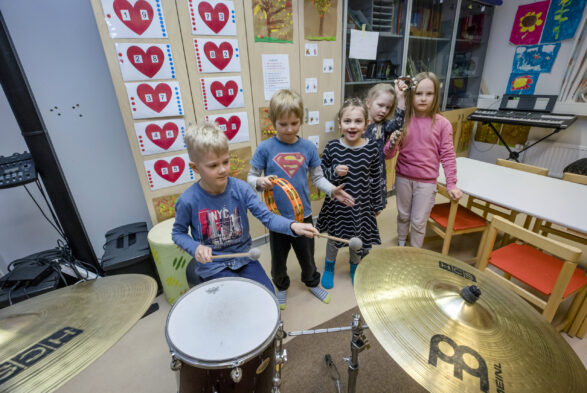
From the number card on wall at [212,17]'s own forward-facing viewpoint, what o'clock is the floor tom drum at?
The floor tom drum is roughly at 12 o'clock from the number card on wall.

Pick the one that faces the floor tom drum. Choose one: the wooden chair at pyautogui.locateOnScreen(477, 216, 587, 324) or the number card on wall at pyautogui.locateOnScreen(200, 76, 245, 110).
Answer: the number card on wall

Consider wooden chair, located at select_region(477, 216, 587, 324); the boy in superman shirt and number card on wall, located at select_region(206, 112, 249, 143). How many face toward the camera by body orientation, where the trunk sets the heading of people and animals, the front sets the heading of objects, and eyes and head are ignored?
2

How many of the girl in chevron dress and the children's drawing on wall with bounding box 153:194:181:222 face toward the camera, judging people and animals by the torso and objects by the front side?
2

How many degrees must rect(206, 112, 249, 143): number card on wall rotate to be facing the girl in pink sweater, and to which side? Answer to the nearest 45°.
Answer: approximately 45° to its left

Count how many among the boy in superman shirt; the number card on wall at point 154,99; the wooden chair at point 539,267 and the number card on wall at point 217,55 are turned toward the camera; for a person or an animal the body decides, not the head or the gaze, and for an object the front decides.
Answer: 3

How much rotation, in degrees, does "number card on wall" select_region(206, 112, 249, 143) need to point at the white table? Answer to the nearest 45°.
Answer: approximately 45° to its left

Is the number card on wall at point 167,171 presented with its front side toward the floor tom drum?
yes

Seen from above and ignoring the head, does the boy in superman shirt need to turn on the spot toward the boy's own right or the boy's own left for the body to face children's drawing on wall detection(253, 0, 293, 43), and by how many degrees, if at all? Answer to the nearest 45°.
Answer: approximately 180°

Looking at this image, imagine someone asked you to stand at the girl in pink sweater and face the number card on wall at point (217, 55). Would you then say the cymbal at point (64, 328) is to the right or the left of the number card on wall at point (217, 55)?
left
